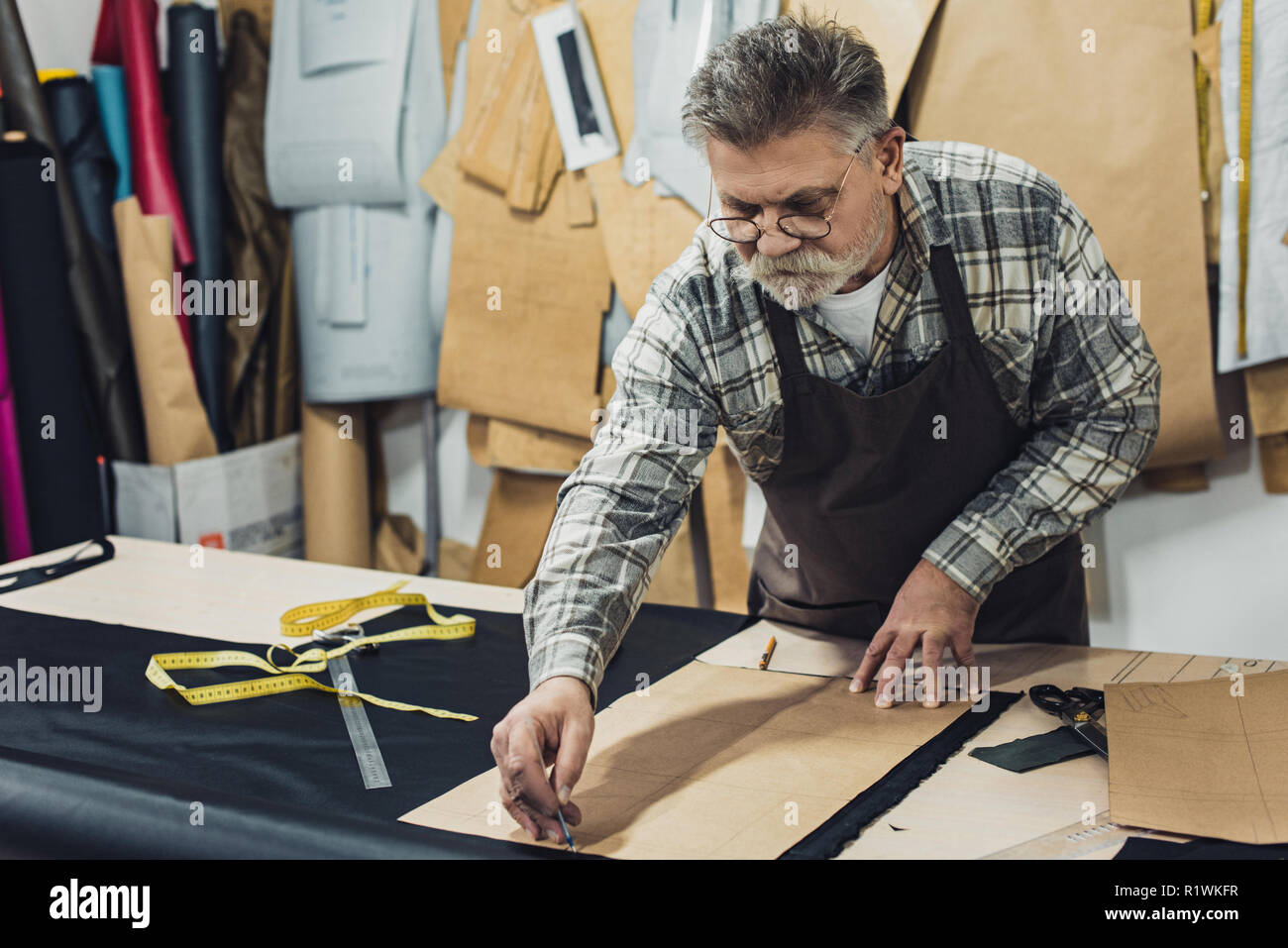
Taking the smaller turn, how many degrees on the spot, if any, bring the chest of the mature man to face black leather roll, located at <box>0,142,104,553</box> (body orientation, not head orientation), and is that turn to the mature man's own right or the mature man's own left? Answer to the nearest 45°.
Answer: approximately 90° to the mature man's own right

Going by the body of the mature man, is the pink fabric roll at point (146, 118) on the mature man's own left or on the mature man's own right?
on the mature man's own right

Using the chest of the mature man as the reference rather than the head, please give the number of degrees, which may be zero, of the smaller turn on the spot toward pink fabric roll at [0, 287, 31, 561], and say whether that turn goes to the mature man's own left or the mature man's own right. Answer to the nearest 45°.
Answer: approximately 90° to the mature man's own right

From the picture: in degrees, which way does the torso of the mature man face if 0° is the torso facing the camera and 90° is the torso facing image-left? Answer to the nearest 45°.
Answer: approximately 45°

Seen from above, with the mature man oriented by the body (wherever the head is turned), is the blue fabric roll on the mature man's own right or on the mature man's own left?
on the mature man's own right
